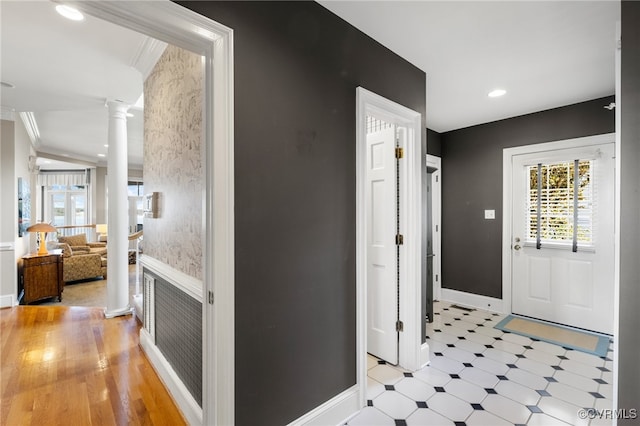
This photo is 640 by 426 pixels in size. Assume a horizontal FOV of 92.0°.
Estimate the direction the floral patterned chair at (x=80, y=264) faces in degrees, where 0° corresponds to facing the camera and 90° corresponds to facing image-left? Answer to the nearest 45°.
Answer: approximately 270°

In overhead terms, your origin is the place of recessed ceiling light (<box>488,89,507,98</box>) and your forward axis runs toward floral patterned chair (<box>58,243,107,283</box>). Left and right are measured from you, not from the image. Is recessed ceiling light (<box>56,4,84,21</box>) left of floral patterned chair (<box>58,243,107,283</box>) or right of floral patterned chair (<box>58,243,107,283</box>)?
left

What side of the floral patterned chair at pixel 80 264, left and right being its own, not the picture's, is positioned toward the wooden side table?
right
